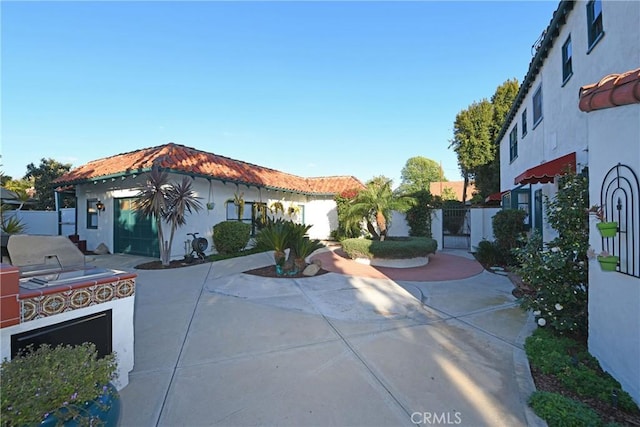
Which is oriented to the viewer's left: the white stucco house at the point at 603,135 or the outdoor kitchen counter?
the white stucco house

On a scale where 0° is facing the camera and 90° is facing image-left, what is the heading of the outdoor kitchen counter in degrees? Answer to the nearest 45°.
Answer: approximately 315°

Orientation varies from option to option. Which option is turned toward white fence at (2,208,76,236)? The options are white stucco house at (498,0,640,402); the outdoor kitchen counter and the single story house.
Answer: the white stucco house

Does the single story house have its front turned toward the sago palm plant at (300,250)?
yes

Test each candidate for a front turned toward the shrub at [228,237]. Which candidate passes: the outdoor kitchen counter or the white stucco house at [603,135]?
the white stucco house

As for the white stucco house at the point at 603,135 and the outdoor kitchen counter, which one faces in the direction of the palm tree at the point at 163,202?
the white stucco house

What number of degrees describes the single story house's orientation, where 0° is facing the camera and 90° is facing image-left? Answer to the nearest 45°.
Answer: approximately 315°

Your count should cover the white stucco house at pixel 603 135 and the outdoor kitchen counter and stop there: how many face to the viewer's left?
1

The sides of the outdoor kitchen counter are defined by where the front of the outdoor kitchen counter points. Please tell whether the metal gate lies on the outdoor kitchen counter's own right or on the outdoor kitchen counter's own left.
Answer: on the outdoor kitchen counter's own left

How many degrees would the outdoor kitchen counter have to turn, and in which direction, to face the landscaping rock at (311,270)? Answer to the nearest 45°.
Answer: approximately 90° to its left

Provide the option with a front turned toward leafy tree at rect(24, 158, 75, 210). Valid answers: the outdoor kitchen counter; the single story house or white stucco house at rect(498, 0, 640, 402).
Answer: the white stucco house
